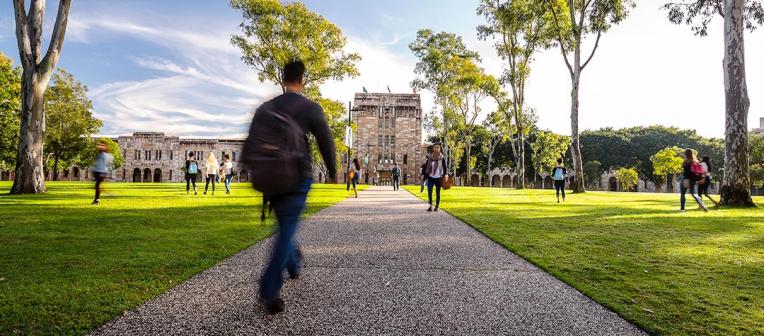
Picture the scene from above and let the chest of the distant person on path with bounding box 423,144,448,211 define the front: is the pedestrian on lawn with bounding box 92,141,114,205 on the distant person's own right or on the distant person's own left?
on the distant person's own right

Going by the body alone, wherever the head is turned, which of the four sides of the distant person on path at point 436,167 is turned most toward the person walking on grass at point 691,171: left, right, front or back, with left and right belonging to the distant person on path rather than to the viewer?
left

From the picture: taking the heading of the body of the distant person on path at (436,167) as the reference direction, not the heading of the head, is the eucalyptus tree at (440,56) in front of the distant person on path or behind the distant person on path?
behind

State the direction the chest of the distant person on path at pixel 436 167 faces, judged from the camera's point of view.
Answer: toward the camera

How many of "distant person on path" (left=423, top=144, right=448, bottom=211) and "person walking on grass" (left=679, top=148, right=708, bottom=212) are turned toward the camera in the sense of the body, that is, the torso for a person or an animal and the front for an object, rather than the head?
1

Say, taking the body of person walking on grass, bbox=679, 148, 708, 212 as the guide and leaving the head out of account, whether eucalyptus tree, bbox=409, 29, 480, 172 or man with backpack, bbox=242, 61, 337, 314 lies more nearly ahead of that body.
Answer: the eucalyptus tree

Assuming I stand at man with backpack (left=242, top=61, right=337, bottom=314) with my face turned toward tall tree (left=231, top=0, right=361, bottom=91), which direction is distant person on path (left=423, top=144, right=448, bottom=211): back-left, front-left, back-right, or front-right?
front-right

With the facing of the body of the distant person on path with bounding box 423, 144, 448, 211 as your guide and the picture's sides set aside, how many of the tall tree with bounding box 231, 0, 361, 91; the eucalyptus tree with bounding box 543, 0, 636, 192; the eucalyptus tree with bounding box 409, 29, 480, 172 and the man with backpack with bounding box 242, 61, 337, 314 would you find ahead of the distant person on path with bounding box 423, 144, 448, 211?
1

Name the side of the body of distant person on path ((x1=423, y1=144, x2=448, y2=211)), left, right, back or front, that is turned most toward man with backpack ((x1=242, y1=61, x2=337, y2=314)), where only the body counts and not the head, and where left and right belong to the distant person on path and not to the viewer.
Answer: front

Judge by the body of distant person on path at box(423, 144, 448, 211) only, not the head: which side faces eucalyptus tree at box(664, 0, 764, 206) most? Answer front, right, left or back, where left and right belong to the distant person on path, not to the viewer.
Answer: left

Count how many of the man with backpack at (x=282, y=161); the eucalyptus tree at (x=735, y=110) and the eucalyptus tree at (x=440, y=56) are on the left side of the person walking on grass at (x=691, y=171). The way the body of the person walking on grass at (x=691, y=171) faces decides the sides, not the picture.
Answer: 1
